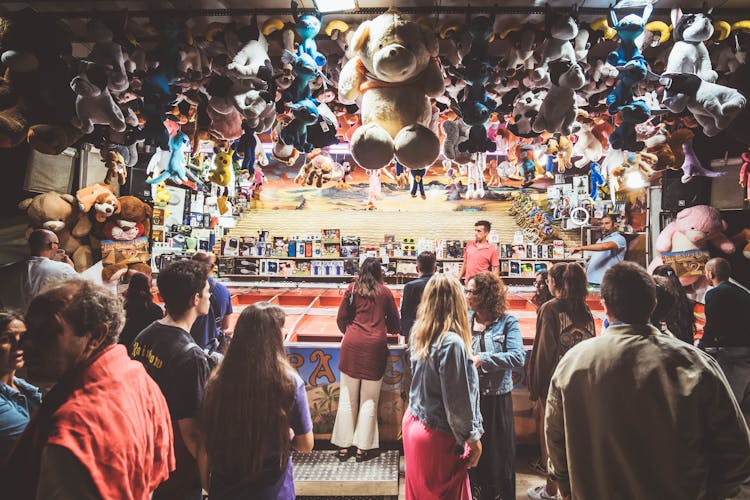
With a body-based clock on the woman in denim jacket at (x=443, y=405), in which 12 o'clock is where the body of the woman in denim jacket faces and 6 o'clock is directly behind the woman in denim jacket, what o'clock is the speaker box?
The speaker box is roughly at 12 o'clock from the woman in denim jacket.

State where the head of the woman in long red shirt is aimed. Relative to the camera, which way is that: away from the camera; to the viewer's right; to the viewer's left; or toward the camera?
away from the camera

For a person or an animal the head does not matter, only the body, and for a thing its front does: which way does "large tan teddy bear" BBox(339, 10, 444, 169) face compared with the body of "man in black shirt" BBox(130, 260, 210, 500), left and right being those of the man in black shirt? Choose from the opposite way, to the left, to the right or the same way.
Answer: the opposite way

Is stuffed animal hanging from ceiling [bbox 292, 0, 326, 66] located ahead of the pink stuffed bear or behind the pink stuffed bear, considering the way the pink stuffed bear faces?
ahead

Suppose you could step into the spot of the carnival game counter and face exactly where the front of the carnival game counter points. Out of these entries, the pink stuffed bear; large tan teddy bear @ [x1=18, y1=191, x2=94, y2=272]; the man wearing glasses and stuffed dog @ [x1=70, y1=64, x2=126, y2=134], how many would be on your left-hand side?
1

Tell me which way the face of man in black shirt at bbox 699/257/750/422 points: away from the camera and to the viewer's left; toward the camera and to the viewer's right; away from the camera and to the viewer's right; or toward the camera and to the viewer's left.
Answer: away from the camera and to the viewer's left

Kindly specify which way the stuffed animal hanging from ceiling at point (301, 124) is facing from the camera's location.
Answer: facing the viewer and to the right of the viewer

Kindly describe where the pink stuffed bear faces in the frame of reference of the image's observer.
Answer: facing the viewer

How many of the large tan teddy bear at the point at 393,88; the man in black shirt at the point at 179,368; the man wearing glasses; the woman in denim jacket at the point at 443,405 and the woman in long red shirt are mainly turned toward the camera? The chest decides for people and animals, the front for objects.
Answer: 1

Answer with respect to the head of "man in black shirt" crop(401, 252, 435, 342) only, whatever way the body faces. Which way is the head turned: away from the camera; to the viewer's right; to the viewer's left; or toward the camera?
away from the camera

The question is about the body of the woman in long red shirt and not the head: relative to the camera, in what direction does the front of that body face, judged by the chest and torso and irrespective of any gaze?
away from the camera

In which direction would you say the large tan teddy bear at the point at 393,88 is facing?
toward the camera
